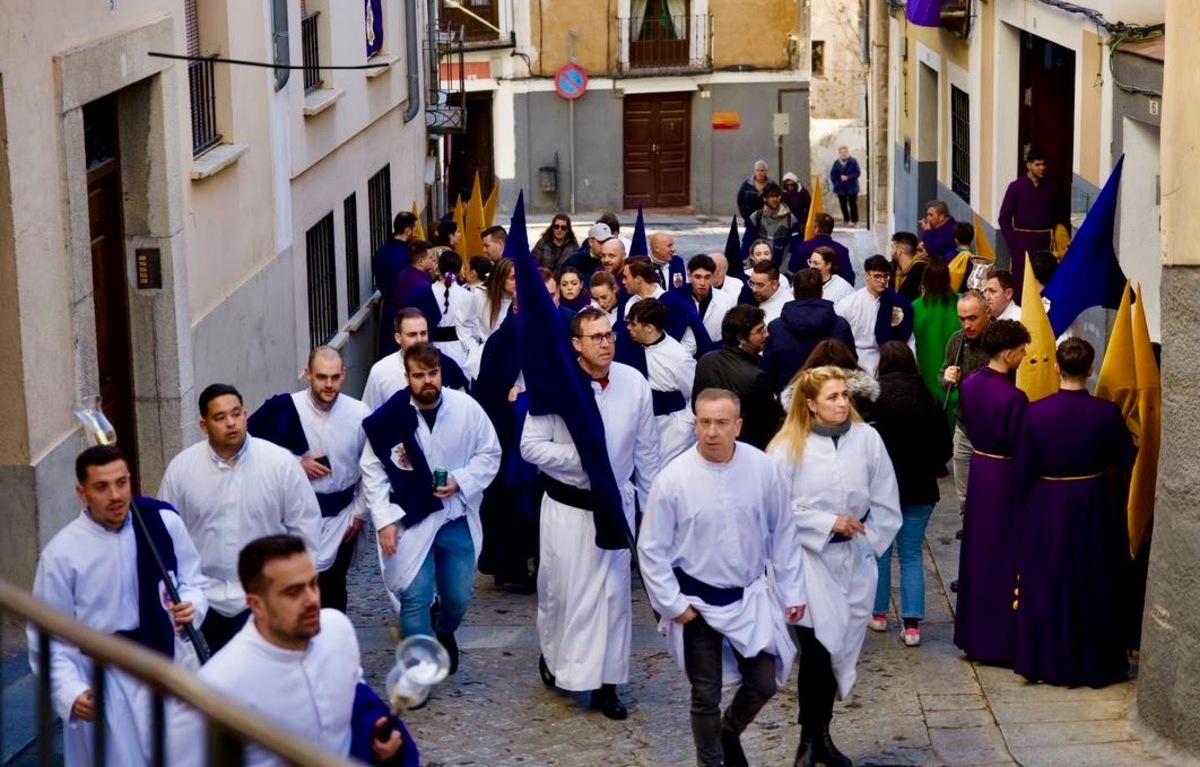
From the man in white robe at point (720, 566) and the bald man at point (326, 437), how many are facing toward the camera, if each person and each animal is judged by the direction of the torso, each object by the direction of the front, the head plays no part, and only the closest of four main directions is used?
2

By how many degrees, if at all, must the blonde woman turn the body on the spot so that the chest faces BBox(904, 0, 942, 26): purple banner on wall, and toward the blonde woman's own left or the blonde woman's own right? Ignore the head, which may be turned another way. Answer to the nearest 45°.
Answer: approximately 135° to the blonde woman's own left

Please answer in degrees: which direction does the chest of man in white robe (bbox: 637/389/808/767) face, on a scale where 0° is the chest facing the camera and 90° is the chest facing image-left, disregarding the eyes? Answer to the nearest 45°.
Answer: approximately 0°

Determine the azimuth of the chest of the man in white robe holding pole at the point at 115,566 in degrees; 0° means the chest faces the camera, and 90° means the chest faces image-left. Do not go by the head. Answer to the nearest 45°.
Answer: approximately 315°

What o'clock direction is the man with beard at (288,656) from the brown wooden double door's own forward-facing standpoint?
The man with beard is roughly at 12 o'clock from the brown wooden double door.

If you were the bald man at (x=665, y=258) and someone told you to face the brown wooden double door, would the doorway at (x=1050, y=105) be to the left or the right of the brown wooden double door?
right

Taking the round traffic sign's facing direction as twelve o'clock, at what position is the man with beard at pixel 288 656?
The man with beard is roughly at 12 o'clock from the round traffic sign.

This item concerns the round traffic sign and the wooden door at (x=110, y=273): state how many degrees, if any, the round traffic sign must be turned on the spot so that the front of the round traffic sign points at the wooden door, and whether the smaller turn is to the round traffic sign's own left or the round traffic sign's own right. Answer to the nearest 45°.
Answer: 0° — it already faces it

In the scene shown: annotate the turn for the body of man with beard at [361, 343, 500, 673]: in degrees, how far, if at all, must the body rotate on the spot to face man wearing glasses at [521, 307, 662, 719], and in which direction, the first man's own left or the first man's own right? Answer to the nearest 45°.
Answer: approximately 90° to the first man's own left

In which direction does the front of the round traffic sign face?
toward the camera

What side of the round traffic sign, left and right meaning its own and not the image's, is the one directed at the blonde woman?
front

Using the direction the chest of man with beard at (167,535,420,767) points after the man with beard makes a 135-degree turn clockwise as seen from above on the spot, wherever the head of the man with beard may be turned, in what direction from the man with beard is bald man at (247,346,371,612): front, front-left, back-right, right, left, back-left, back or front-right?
right

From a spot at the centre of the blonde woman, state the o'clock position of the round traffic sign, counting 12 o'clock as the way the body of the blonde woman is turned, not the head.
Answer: The round traffic sign is roughly at 7 o'clock from the blonde woman.

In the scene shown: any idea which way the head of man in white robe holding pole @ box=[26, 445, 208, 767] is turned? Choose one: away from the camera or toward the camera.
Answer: toward the camera

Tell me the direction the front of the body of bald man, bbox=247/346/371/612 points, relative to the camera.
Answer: toward the camera

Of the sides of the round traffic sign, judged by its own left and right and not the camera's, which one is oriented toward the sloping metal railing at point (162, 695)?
front

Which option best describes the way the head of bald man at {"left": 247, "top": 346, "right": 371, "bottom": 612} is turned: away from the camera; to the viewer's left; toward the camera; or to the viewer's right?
toward the camera

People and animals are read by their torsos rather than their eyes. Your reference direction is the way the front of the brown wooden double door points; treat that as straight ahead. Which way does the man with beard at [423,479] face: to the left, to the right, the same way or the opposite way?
the same way
